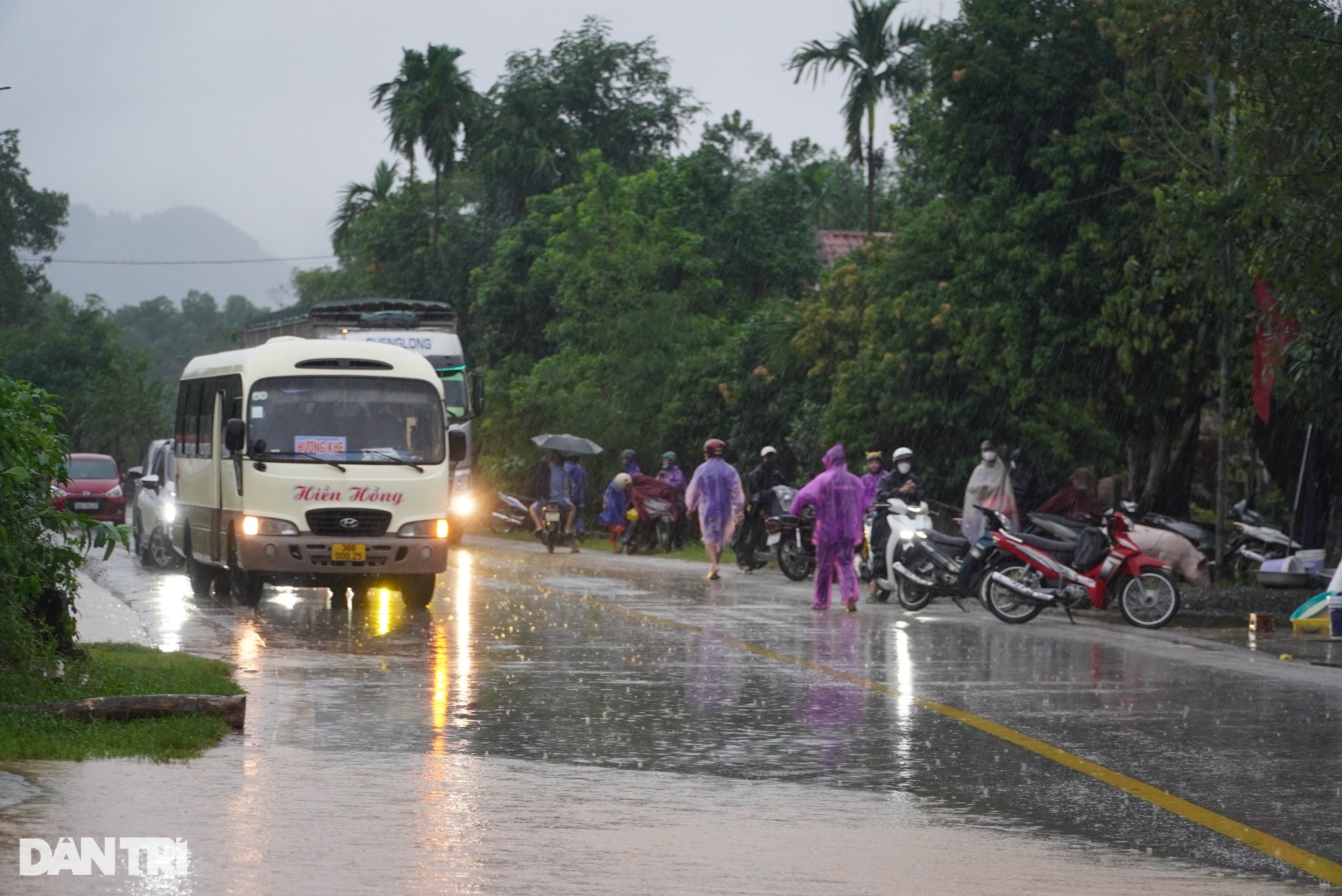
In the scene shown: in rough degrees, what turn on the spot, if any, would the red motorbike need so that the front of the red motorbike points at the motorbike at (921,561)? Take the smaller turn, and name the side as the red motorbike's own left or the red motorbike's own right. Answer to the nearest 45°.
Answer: approximately 135° to the red motorbike's own left

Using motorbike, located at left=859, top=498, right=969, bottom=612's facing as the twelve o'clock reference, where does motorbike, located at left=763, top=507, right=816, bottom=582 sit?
motorbike, located at left=763, top=507, right=816, bottom=582 is roughly at 4 o'clock from motorbike, located at left=859, top=498, right=969, bottom=612.

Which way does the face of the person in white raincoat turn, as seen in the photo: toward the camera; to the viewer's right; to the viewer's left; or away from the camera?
toward the camera

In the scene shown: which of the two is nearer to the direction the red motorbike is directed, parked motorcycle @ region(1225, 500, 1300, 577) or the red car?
the parked motorcycle

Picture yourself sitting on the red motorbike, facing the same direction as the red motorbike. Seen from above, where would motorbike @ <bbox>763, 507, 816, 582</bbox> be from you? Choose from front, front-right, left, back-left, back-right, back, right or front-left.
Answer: back-left

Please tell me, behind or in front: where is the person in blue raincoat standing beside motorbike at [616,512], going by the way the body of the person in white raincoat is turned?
behind

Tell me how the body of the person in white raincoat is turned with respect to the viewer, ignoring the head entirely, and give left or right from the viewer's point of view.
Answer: facing the viewer

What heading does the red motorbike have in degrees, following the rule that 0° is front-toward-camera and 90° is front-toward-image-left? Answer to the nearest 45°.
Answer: approximately 270°

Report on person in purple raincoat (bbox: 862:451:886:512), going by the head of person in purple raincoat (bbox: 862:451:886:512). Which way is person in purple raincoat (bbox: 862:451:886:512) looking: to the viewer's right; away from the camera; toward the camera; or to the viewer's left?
toward the camera

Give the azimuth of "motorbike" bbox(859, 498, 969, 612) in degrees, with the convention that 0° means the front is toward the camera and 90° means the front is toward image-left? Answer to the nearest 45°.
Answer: approximately 45°
